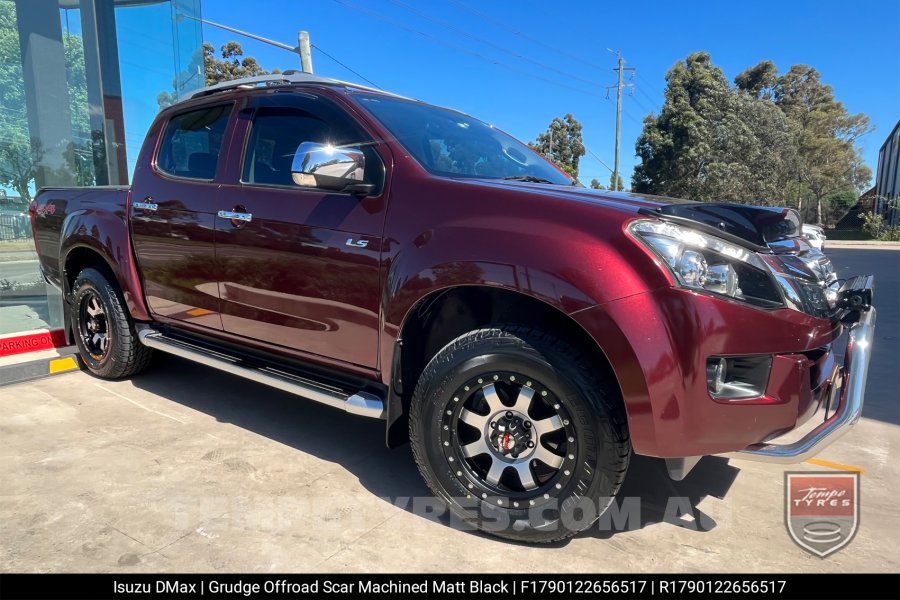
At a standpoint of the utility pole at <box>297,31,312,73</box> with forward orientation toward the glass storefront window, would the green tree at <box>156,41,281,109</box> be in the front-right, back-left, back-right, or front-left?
back-right

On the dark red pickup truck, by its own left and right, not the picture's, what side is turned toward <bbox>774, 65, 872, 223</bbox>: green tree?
left

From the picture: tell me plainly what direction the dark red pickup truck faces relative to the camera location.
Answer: facing the viewer and to the right of the viewer

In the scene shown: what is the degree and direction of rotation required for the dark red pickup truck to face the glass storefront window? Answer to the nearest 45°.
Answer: approximately 180°

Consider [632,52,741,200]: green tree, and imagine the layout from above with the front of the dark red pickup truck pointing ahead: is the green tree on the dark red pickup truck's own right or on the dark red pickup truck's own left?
on the dark red pickup truck's own left

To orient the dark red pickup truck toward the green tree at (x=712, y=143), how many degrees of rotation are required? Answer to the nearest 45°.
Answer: approximately 90° to its left

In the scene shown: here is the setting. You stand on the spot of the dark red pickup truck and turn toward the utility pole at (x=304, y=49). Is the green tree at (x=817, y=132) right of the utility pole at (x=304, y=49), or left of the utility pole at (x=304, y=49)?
right

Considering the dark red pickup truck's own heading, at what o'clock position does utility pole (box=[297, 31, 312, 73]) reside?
The utility pole is roughly at 7 o'clock from the dark red pickup truck.

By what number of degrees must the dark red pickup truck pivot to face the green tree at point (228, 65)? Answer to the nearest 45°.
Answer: approximately 135° to its left
